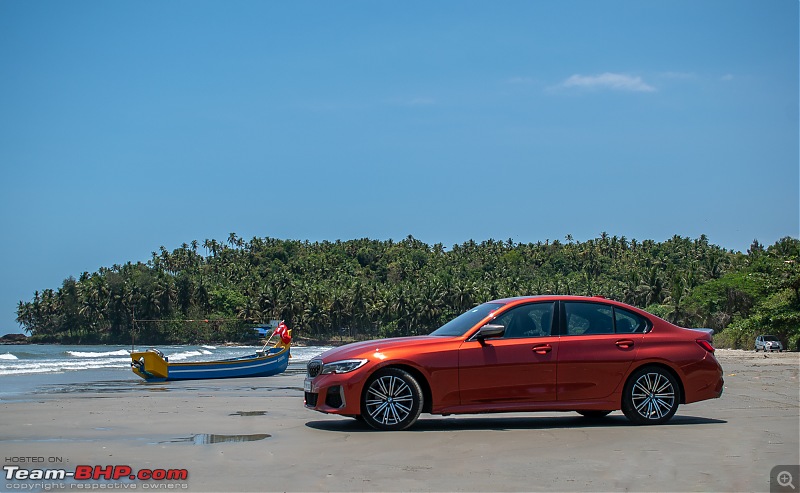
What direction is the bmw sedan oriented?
to the viewer's left

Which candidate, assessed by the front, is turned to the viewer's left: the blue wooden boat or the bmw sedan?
the bmw sedan

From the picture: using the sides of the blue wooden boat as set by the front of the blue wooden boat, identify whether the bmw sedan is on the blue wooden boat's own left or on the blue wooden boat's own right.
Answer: on the blue wooden boat's own right

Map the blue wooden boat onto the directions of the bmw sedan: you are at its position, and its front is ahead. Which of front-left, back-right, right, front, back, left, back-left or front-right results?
front-right

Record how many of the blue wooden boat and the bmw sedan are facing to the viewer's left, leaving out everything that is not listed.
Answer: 1
